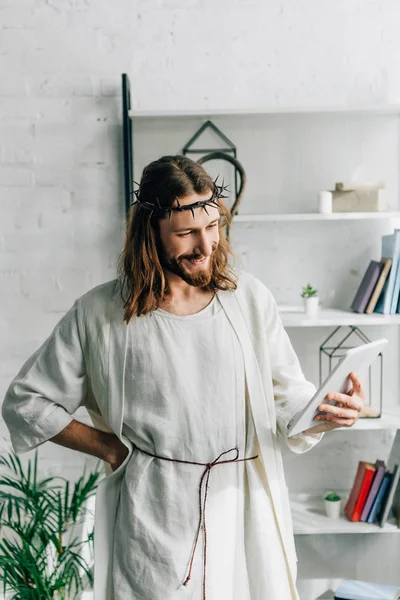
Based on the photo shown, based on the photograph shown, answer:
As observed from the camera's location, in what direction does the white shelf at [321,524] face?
facing the viewer

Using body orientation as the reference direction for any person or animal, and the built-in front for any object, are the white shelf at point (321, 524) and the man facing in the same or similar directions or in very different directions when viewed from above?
same or similar directions

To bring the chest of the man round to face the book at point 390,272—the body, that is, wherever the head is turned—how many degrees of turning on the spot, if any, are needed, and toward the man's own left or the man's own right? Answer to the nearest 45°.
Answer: approximately 135° to the man's own left

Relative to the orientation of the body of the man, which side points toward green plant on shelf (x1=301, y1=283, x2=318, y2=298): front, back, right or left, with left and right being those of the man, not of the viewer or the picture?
back

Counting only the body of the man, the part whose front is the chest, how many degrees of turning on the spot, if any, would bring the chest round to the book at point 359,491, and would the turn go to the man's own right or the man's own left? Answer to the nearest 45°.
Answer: approximately 135° to the man's own left

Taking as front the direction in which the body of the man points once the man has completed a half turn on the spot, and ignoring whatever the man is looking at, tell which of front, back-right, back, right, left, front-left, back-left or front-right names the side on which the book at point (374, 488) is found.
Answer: front-right

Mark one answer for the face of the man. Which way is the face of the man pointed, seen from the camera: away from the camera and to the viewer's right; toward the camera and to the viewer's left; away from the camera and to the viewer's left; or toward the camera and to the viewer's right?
toward the camera and to the viewer's right

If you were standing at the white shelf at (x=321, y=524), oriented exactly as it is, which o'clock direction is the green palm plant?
The green palm plant is roughly at 2 o'clock from the white shelf.

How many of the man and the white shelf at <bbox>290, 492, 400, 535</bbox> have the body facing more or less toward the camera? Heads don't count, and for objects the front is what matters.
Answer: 2

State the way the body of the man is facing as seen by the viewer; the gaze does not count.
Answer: toward the camera
